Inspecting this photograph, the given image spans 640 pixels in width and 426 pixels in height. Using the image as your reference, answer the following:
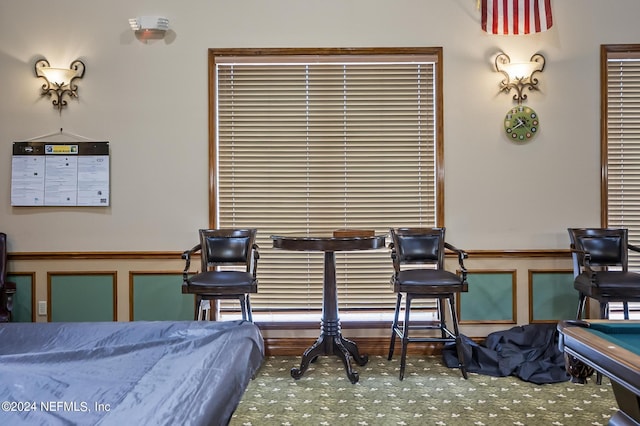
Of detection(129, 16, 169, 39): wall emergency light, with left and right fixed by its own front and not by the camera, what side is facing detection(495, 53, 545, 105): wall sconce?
left

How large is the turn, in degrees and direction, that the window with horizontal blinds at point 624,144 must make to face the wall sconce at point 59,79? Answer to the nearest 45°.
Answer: approximately 45° to its right

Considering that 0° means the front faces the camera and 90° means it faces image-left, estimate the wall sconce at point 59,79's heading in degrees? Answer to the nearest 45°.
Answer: approximately 0°

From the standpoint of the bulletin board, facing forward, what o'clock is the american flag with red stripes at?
The american flag with red stripes is roughly at 10 o'clock from the bulletin board.
